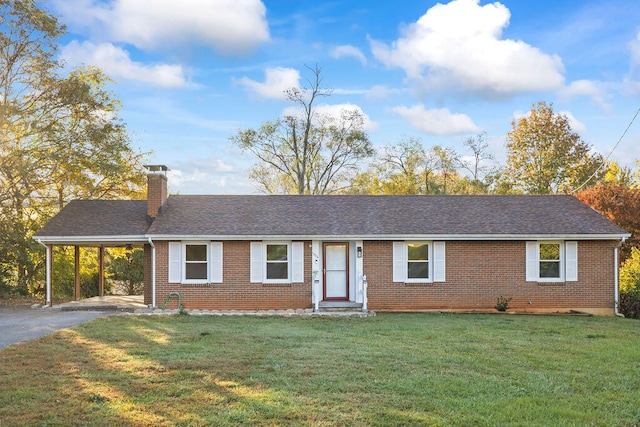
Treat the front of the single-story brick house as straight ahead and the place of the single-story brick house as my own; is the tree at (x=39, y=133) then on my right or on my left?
on my right

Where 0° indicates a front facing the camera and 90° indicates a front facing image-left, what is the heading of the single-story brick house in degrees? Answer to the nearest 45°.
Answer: approximately 0°

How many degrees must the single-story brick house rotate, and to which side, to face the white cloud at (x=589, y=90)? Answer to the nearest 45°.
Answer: approximately 135° to its left

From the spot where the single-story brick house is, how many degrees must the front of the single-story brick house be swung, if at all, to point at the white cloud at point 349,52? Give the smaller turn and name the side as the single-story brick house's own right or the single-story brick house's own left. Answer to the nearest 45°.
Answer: approximately 180°

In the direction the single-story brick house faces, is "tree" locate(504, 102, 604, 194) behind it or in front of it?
behind

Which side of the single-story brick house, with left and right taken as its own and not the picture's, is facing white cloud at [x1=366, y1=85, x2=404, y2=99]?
back

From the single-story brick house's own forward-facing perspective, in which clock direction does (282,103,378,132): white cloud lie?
The white cloud is roughly at 6 o'clock from the single-story brick house.

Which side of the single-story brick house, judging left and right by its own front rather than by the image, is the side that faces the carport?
right
